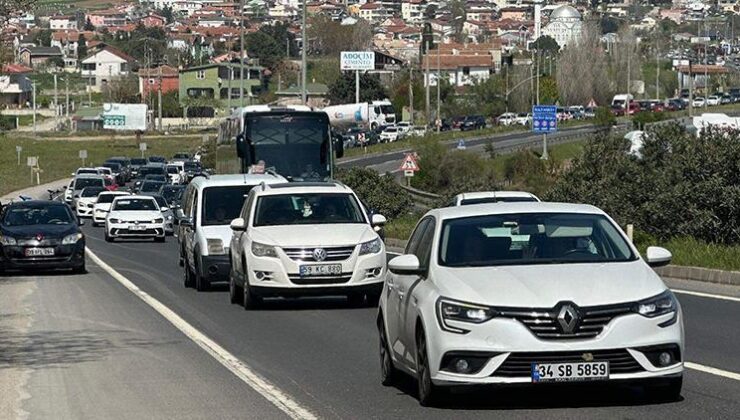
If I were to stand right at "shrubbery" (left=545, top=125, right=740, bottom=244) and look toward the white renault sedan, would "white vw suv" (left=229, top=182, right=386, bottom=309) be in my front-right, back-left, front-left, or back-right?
front-right

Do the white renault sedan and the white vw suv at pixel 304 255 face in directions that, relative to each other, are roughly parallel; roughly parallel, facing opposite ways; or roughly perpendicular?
roughly parallel

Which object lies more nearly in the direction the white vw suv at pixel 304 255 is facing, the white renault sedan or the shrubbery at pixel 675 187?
the white renault sedan

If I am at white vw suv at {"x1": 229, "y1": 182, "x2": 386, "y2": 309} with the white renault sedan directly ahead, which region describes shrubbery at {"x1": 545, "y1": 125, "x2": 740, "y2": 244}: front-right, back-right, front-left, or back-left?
back-left

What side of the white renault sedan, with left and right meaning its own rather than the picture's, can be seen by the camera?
front

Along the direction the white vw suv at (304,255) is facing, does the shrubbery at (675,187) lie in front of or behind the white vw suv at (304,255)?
behind

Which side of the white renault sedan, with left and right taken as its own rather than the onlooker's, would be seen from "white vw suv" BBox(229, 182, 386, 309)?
back

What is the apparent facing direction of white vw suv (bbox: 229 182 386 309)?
toward the camera

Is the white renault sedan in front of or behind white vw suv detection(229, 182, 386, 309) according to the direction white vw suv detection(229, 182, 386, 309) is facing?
in front

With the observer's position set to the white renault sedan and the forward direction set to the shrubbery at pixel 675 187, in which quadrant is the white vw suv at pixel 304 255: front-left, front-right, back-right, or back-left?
front-left

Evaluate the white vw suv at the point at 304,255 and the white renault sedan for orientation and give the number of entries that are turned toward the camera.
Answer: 2

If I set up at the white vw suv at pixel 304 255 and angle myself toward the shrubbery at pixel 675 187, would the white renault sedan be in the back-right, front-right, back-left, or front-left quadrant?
back-right

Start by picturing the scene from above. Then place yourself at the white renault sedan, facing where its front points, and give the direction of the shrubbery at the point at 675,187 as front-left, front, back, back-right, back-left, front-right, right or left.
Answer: back
